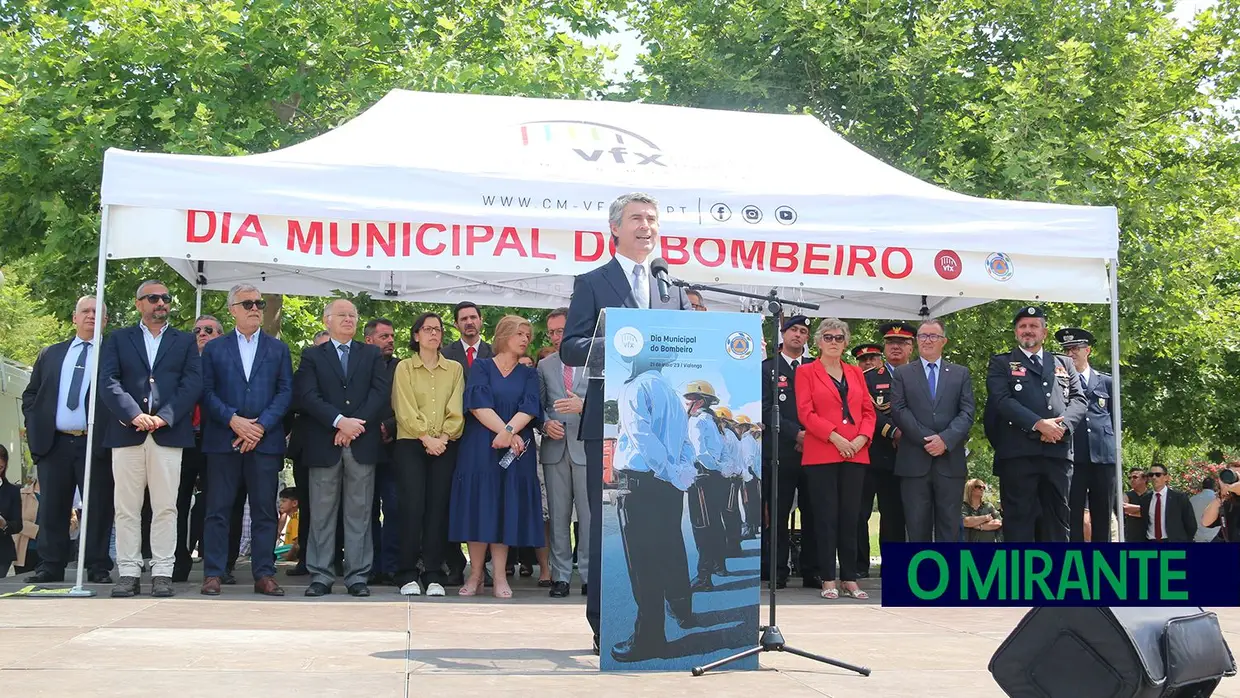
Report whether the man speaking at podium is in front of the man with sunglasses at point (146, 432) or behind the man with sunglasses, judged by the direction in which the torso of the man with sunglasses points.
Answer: in front

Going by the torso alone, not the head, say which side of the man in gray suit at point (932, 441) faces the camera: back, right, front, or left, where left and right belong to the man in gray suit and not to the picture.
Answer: front

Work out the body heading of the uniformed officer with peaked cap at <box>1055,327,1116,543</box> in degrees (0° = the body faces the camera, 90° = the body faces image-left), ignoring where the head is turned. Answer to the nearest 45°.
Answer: approximately 45°

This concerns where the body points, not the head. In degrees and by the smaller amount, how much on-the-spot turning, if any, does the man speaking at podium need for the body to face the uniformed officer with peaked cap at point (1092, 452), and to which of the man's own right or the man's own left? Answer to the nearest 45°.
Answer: approximately 90° to the man's own left

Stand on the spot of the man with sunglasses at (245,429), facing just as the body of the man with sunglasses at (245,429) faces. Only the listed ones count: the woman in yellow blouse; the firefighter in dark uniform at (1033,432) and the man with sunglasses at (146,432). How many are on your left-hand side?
2

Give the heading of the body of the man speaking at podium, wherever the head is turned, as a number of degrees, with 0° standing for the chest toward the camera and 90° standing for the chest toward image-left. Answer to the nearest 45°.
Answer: approximately 315°

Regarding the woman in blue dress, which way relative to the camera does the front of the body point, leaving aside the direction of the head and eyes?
toward the camera

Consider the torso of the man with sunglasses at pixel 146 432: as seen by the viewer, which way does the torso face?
toward the camera

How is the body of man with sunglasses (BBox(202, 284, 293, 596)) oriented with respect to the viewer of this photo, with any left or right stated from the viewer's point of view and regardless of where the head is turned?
facing the viewer

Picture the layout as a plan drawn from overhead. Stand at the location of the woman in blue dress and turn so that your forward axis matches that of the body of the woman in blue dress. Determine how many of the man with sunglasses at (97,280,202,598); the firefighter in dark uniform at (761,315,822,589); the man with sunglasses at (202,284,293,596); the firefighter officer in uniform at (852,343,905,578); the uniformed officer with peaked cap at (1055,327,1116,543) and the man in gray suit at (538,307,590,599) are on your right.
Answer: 2

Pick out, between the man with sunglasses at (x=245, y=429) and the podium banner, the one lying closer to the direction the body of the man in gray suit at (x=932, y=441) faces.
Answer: the podium banner
